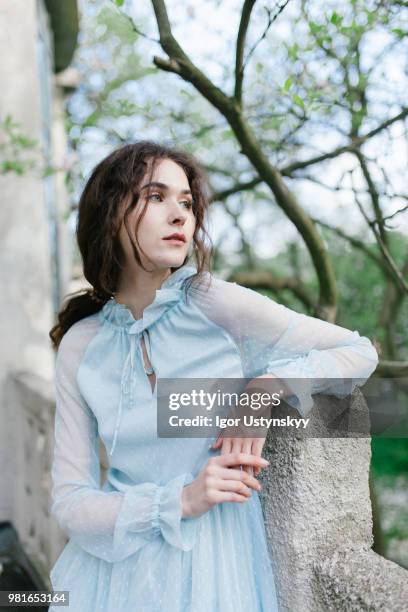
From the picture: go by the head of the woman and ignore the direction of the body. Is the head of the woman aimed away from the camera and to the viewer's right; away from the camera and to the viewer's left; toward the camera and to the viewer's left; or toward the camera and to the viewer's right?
toward the camera and to the viewer's right

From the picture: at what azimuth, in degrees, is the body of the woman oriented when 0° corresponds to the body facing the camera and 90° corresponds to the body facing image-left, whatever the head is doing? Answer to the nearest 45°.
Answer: approximately 0°
